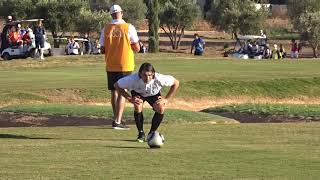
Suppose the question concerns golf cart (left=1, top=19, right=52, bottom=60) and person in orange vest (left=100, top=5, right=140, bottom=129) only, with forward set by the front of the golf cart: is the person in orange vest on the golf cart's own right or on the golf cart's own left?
on the golf cart's own left

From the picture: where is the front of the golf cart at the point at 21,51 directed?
to the viewer's left

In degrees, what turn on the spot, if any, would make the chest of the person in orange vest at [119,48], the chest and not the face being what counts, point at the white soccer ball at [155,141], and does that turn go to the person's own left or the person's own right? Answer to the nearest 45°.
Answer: approximately 135° to the person's own right

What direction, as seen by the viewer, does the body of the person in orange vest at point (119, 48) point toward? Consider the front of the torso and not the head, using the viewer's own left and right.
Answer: facing away from the viewer and to the right of the viewer

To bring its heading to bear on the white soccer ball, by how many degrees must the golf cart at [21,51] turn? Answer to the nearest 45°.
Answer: approximately 90° to its left

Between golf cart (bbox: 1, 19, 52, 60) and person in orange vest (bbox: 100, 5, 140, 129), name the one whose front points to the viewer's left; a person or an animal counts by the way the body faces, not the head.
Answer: the golf cart

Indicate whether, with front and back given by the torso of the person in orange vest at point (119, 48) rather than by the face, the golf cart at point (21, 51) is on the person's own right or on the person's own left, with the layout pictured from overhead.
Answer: on the person's own left

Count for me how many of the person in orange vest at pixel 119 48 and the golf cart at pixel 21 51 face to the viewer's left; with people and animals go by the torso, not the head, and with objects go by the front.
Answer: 1
